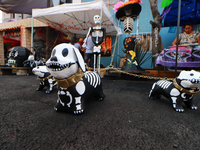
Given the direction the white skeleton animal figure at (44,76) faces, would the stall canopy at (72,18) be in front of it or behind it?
behind

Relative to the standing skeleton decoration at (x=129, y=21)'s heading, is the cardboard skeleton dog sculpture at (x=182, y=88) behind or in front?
in front

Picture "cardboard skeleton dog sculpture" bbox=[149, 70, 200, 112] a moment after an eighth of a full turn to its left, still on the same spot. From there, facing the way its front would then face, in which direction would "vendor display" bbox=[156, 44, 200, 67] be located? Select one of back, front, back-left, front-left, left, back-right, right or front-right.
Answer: left

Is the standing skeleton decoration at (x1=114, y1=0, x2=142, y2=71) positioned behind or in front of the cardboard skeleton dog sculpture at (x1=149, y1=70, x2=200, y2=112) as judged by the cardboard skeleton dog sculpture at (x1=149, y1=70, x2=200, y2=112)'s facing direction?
behind

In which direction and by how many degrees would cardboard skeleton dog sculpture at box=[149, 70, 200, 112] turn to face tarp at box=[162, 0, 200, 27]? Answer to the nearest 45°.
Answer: approximately 135° to its left

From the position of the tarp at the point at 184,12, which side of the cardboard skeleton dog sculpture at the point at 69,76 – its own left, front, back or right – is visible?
back

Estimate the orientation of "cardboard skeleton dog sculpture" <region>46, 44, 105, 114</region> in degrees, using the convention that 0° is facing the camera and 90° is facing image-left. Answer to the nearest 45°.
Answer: approximately 45°

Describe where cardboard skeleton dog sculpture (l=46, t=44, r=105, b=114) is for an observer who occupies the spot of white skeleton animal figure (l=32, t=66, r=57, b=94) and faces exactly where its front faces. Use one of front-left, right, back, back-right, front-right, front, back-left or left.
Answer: front-left

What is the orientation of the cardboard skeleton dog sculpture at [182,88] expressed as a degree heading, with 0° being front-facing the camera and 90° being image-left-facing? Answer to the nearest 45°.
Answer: approximately 315°

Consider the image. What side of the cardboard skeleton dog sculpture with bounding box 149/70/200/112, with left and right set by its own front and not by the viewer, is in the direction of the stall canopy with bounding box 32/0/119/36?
back
